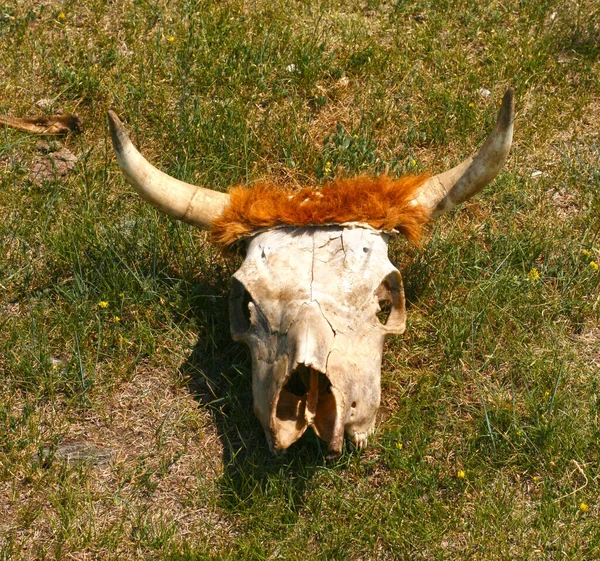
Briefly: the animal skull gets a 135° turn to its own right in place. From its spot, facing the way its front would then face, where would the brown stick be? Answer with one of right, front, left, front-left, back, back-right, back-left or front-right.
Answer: front

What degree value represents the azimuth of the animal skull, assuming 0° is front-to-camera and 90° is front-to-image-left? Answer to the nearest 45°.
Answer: approximately 0°

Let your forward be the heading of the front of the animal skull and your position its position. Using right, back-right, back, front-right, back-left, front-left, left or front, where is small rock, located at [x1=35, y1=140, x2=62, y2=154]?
back-right

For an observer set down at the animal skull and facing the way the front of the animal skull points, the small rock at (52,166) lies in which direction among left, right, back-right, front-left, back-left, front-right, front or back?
back-right

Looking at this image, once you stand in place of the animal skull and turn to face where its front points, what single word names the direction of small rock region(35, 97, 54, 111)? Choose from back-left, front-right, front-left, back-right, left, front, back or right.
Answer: back-right
